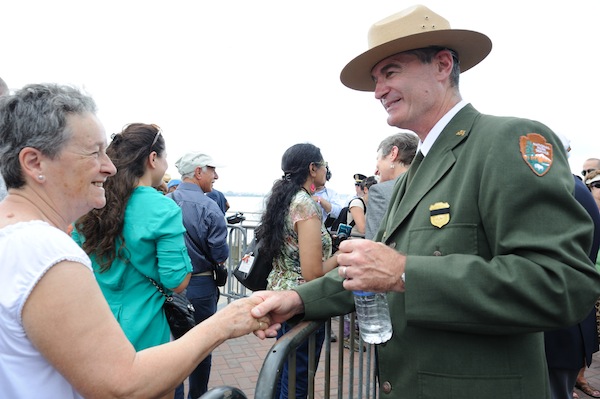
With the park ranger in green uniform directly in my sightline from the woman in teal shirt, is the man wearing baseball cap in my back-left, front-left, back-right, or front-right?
back-left

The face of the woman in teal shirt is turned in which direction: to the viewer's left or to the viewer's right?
to the viewer's right

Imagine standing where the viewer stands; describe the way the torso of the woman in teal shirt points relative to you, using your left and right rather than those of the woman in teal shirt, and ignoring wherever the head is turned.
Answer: facing away from the viewer and to the right of the viewer

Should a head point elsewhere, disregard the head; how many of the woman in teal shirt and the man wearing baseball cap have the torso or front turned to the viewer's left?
0

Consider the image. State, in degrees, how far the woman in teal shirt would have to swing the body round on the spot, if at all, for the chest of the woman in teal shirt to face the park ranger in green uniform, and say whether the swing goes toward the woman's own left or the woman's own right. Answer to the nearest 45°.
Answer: approximately 90° to the woman's own right
